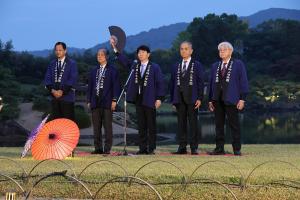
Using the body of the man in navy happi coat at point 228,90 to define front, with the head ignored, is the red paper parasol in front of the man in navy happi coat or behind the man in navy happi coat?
in front

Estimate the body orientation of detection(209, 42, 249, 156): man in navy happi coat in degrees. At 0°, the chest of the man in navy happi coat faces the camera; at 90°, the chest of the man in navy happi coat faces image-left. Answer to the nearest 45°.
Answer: approximately 45°

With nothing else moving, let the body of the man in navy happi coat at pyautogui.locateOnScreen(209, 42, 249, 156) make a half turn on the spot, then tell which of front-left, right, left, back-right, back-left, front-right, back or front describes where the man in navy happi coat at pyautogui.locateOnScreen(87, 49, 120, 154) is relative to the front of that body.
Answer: back-left

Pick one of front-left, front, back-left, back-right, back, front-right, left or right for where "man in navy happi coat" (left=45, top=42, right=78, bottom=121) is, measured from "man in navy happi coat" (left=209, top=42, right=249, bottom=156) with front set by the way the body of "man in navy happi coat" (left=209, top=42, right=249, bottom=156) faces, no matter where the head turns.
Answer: front-right

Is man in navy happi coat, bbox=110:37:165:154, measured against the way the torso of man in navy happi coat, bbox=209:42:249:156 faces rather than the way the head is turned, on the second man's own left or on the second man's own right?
on the second man's own right

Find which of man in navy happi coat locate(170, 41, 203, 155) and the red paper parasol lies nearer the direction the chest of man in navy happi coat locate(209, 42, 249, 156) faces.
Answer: the red paper parasol

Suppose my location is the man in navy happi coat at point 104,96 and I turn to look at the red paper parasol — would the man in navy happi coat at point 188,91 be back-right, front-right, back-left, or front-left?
back-left
